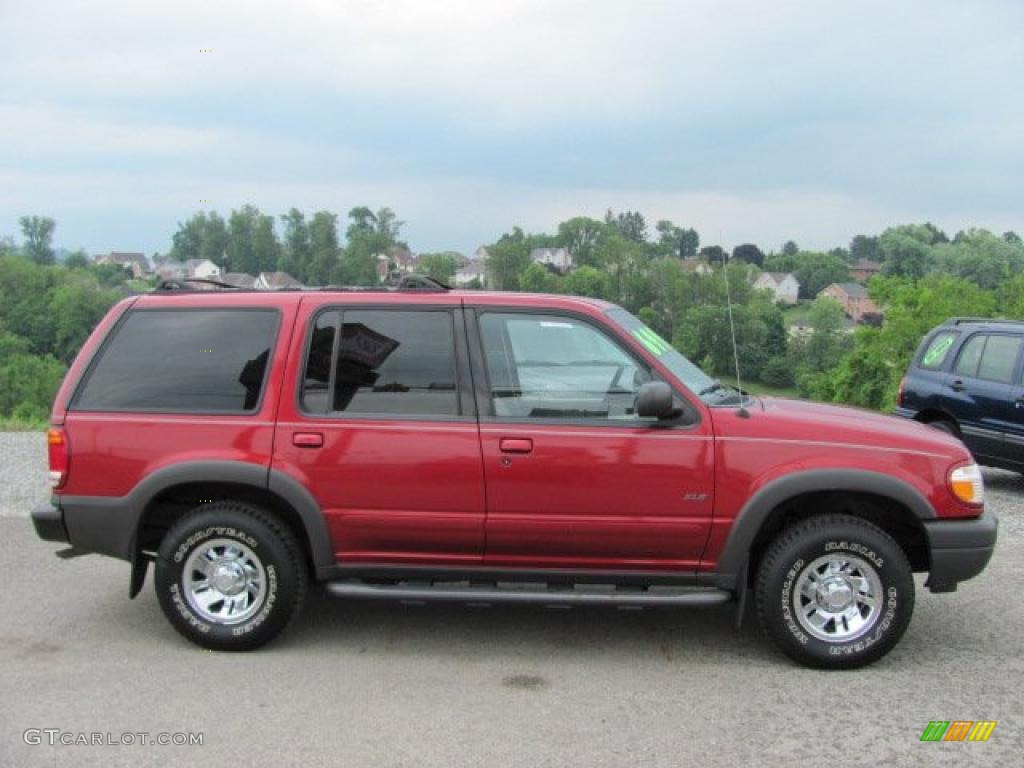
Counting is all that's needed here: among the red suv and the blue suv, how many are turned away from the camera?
0

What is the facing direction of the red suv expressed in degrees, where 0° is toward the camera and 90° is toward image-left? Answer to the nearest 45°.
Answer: approximately 270°

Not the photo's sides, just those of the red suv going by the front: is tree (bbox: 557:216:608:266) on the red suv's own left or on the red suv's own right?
on the red suv's own left

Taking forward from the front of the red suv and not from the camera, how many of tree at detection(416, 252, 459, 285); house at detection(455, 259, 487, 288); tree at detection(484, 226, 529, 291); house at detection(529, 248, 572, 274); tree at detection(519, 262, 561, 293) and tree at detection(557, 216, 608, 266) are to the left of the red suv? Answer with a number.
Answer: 6

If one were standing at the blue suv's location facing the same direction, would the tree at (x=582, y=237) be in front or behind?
behind

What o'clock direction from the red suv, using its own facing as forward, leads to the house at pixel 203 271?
The house is roughly at 8 o'clock from the red suv.

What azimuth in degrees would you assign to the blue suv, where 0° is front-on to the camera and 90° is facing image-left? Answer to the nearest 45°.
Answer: approximately 315°
